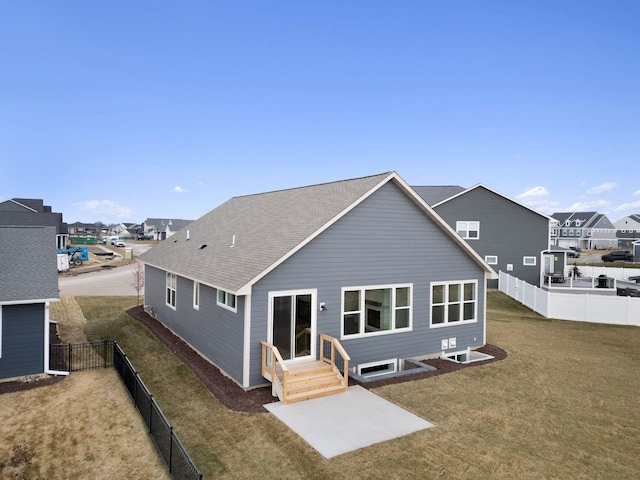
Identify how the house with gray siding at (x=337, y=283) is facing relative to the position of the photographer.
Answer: facing away from the viewer and to the left of the viewer

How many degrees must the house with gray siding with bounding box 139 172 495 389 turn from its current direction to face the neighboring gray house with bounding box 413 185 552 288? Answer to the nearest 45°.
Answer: approximately 90° to its right

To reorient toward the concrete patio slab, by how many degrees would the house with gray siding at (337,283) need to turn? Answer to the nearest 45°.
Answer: approximately 135° to its left

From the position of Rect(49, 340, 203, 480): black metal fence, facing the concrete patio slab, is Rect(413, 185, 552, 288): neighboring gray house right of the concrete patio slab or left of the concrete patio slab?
left

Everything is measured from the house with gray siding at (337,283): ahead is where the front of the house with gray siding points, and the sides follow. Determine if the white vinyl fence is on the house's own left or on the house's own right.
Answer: on the house's own right

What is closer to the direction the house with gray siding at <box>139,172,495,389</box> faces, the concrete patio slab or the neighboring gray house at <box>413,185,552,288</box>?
the neighboring gray house

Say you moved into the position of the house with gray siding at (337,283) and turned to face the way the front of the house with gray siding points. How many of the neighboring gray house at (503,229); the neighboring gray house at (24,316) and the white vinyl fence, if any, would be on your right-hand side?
2

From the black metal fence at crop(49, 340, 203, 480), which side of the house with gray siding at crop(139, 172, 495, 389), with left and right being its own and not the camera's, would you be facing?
left

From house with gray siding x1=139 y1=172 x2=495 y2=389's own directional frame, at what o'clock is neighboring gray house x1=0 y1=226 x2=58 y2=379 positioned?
The neighboring gray house is roughly at 10 o'clock from the house with gray siding.

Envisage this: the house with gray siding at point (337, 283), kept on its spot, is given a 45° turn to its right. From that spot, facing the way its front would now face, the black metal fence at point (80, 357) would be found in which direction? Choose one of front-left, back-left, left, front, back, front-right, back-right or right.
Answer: left

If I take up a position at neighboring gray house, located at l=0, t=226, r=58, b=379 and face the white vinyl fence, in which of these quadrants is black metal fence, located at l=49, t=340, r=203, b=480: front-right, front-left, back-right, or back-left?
front-right
